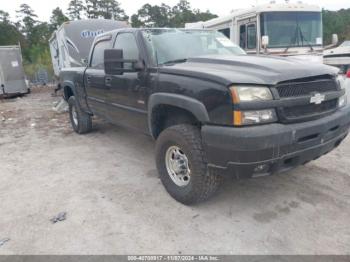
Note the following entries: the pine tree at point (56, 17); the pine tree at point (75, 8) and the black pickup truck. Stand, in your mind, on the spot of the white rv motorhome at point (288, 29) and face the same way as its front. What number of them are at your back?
2

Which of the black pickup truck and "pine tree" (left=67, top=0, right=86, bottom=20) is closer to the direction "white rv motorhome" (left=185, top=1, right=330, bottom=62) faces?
the black pickup truck

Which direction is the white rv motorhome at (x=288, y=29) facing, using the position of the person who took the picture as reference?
facing the viewer and to the right of the viewer

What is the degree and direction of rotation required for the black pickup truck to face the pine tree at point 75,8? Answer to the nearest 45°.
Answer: approximately 135° to its left

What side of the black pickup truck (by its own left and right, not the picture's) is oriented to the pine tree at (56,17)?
back

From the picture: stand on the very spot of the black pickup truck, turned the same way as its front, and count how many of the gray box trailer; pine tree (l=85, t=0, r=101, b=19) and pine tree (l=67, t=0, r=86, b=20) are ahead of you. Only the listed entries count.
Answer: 0

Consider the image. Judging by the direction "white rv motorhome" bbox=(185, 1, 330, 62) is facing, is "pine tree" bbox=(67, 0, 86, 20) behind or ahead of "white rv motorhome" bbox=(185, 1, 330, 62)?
behind

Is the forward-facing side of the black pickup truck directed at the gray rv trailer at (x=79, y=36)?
no

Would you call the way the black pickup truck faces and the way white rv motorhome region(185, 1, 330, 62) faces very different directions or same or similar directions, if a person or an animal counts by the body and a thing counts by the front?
same or similar directions

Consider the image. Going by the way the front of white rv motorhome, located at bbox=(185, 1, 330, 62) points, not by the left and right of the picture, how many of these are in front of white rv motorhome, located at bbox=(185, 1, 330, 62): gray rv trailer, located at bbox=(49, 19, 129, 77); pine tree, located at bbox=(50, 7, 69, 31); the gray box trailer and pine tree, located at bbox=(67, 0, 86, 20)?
0

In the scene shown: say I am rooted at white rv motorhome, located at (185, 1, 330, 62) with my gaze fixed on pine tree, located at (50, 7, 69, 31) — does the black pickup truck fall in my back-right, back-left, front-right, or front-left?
back-left

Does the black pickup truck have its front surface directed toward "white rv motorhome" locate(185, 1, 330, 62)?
no

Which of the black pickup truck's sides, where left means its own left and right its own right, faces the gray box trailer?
back

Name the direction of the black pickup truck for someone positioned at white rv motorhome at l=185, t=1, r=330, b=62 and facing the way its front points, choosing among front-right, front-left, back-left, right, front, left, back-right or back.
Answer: front-right

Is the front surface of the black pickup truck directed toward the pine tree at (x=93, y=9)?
no

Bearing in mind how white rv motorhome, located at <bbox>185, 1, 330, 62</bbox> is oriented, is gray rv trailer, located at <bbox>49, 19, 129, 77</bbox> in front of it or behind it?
behind

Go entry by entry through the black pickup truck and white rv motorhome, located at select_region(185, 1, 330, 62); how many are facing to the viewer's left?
0
